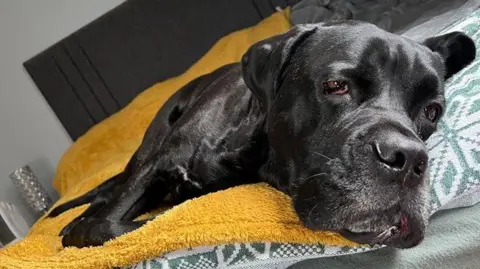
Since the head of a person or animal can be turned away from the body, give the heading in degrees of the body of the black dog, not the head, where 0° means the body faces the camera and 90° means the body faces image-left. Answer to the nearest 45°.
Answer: approximately 315°
